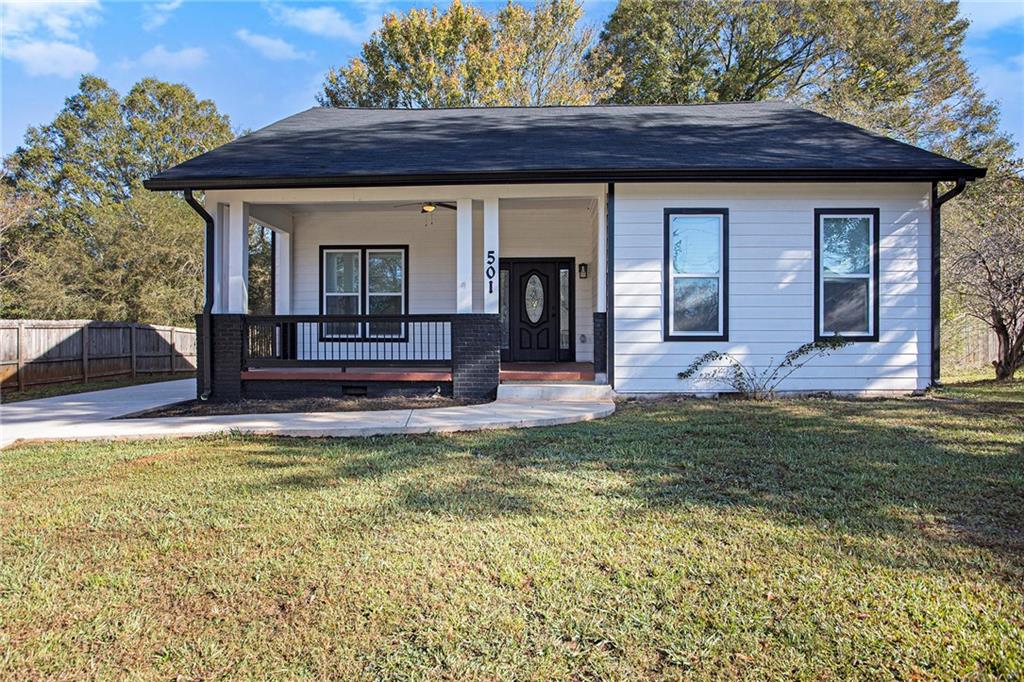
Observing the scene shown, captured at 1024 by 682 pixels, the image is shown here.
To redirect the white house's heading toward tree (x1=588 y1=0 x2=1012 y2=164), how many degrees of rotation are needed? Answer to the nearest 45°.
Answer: approximately 135° to its left

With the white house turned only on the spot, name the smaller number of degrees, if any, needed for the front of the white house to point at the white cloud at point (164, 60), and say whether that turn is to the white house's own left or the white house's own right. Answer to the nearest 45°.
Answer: approximately 135° to the white house's own right

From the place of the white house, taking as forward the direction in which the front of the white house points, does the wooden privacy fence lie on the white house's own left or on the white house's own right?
on the white house's own right

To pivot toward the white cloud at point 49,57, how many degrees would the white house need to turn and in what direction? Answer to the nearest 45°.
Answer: approximately 135° to its right

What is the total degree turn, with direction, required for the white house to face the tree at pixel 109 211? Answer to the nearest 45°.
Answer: approximately 135° to its right

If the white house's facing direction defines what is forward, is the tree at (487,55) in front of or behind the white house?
behind

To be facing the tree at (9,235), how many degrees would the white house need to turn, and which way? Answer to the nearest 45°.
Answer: approximately 135° to its right

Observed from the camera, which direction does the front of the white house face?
facing the viewer

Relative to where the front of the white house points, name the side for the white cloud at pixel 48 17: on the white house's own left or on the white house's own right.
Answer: on the white house's own right

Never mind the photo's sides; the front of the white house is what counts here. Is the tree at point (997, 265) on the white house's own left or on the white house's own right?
on the white house's own left
